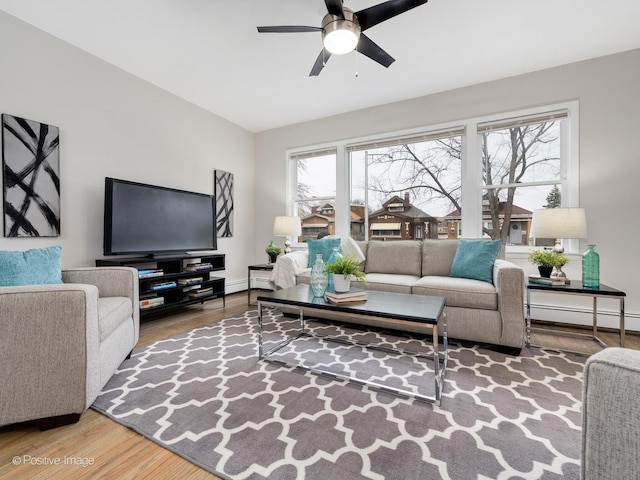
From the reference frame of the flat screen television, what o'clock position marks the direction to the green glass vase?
The green glass vase is roughly at 12 o'clock from the flat screen television.

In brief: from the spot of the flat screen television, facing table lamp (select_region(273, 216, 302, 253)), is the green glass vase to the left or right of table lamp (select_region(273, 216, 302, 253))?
right

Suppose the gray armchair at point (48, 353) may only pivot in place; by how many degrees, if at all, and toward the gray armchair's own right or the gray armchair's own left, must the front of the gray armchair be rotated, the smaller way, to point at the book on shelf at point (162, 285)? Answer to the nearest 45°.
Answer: approximately 45° to the gray armchair's own left

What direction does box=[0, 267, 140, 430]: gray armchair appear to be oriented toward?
to the viewer's right

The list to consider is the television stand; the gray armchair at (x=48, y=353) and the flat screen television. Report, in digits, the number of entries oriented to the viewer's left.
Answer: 0

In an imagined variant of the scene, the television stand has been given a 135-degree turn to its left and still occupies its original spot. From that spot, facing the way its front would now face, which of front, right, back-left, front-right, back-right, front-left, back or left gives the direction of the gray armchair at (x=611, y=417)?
back

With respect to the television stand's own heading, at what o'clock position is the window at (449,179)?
The window is roughly at 11 o'clock from the television stand.

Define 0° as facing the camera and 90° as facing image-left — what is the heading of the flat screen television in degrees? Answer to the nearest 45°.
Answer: approximately 315°

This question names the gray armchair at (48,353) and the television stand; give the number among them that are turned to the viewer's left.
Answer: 0

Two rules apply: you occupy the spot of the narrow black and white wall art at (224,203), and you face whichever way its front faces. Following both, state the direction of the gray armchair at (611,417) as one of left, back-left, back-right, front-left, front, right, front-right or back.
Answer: front-right

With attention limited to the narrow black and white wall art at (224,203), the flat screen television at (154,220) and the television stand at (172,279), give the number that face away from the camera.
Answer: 0

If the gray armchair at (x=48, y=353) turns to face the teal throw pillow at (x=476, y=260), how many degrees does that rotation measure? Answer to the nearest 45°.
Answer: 0° — it already faces it

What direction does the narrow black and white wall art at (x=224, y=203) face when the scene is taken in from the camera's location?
facing the viewer and to the right of the viewer

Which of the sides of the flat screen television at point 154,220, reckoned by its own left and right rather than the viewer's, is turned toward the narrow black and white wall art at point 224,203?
left
